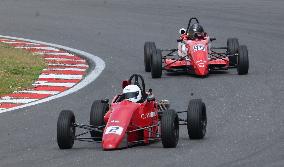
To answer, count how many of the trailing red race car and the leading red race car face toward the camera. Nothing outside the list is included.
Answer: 2

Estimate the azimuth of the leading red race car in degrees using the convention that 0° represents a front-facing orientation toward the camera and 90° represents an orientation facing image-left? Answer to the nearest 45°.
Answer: approximately 0°

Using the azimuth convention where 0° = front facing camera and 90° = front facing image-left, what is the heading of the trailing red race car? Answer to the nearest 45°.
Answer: approximately 0°

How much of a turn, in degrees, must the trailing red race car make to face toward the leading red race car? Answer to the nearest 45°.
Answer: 0° — it already faces it
